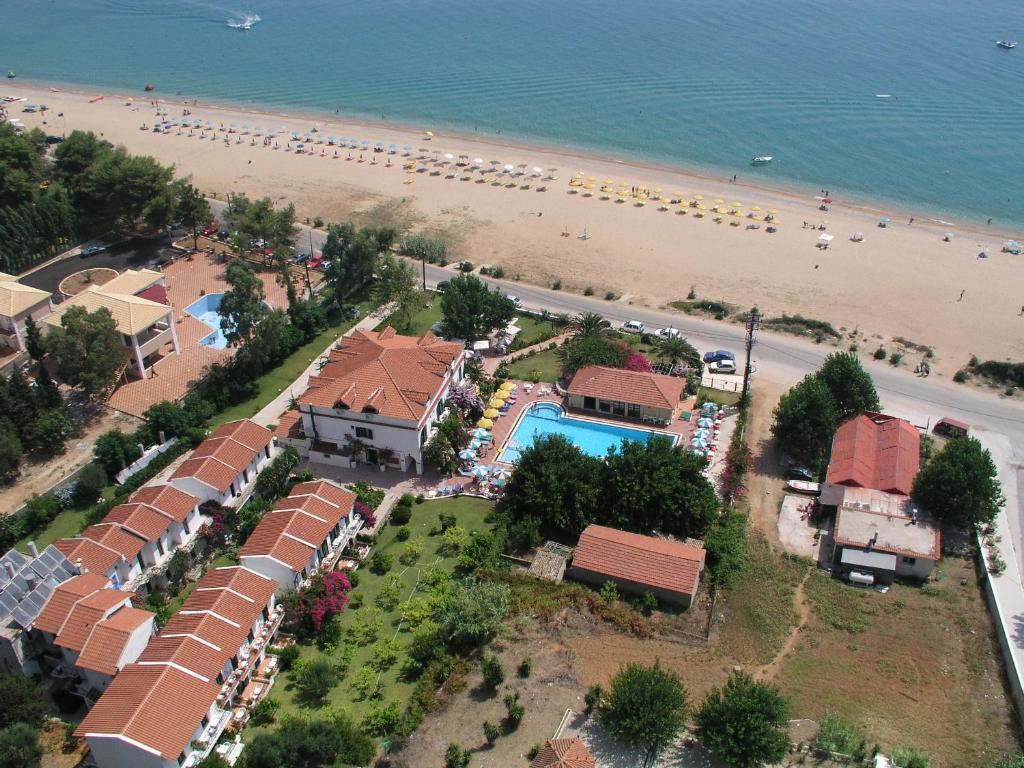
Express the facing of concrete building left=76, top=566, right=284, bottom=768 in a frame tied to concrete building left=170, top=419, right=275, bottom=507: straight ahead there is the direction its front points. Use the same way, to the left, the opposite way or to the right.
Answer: the same way

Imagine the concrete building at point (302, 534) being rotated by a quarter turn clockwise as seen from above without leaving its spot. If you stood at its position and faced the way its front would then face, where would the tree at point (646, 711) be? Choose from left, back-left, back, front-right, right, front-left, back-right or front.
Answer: left

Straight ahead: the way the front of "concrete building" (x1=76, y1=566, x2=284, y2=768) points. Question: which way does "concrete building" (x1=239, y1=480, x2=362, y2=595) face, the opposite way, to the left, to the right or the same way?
the same way

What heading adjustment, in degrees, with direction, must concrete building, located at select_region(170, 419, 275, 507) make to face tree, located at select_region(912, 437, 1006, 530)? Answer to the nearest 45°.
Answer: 0° — it already faces it

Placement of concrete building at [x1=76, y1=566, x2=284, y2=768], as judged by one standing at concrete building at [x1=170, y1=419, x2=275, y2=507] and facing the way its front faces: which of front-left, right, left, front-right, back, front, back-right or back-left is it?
front-right

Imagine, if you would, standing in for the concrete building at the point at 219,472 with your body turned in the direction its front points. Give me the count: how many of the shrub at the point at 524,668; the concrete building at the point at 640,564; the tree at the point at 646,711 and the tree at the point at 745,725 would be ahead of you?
4

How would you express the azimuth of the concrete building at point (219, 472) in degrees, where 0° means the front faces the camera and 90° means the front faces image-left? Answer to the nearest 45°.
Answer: approximately 315°

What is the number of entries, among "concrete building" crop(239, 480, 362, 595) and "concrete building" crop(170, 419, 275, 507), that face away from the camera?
0

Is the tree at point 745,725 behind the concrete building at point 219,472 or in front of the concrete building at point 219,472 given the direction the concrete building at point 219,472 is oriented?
in front

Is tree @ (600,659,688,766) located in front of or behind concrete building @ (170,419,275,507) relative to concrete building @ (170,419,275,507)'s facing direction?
in front

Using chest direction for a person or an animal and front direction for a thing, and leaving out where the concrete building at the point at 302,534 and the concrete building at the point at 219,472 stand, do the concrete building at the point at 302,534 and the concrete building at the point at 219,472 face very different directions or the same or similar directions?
same or similar directions

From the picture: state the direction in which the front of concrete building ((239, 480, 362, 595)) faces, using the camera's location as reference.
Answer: facing the viewer and to the right of the viewer

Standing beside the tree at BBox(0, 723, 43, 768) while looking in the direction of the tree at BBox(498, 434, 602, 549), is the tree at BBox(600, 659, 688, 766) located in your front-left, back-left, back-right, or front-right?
front-right

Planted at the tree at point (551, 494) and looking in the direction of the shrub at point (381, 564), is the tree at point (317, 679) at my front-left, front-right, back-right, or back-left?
front-left

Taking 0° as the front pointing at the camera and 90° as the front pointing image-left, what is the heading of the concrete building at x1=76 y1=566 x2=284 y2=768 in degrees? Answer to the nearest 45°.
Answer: approximately 315°

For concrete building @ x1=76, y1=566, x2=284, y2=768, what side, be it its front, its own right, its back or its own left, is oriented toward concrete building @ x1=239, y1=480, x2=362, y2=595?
left

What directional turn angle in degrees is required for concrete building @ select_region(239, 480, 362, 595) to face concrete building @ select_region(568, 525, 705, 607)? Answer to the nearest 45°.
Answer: approximately 45° to its left

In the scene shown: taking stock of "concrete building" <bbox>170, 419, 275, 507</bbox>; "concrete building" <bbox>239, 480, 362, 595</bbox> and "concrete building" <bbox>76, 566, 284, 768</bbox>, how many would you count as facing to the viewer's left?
0

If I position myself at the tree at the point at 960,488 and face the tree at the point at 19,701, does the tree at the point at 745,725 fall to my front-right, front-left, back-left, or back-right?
front-left
